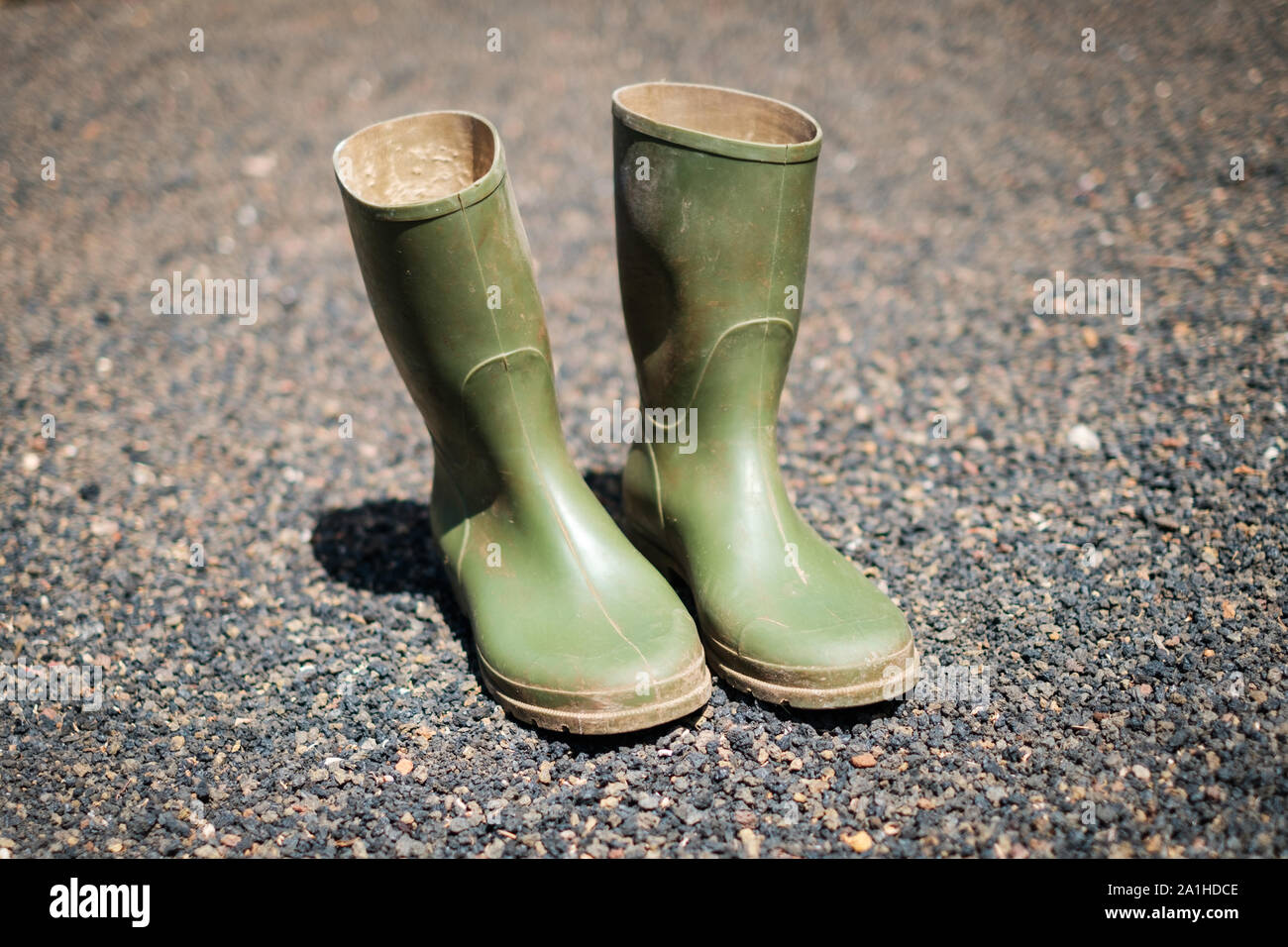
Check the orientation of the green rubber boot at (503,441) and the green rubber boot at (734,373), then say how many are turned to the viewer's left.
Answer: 0

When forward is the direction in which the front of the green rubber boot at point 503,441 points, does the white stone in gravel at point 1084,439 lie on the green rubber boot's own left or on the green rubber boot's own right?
on the green rubber boot's own left

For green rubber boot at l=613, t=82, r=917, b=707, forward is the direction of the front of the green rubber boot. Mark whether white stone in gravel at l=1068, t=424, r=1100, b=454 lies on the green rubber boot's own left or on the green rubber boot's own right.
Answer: on the green rubber boot's own left

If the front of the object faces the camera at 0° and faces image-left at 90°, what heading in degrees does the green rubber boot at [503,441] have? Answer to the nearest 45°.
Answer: approximately 315°

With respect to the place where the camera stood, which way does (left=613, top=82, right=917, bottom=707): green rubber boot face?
facing the viewer and to the right of the viewer

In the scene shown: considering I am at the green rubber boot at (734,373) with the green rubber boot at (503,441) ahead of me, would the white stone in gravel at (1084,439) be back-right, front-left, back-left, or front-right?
back-right

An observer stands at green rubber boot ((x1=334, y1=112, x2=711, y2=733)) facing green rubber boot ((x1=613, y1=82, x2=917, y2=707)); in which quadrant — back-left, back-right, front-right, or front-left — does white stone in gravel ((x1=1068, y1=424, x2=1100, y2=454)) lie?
front-left
